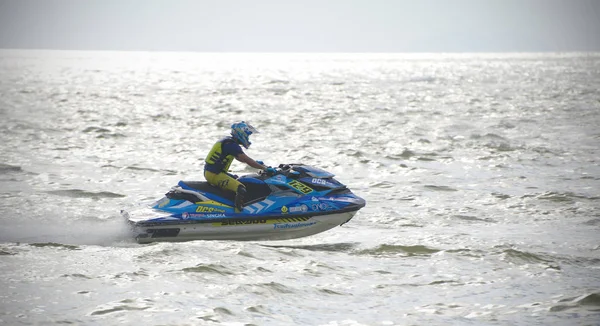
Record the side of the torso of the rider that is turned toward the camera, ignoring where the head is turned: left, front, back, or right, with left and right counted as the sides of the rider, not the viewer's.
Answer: right

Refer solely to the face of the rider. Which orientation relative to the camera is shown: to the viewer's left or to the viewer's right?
to the viewer's right

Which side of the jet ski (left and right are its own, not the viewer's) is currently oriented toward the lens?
right
